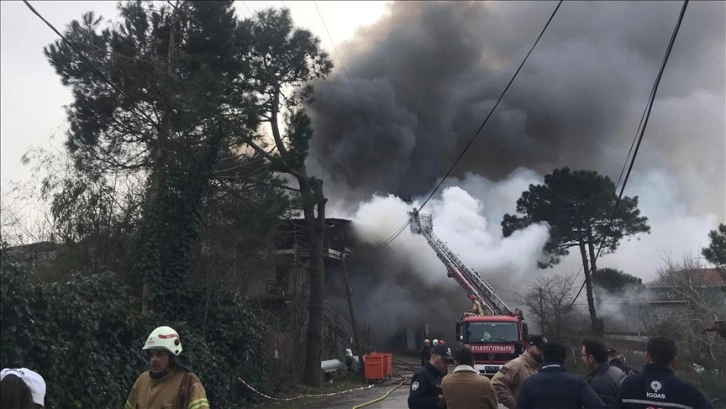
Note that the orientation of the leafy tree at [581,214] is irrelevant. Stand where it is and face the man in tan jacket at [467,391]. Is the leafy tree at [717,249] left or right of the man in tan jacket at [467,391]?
left

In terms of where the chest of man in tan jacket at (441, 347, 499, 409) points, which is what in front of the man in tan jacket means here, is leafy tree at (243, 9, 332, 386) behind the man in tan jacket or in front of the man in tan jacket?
in front

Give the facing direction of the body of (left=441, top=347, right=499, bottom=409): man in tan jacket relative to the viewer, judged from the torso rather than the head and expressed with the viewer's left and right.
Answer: facing away from the viewer

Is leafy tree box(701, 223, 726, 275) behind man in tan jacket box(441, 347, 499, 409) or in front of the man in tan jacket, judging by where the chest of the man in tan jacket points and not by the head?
in front

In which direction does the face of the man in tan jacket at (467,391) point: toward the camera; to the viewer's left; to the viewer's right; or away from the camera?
away from the camera

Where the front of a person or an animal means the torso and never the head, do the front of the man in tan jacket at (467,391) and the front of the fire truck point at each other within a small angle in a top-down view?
yes

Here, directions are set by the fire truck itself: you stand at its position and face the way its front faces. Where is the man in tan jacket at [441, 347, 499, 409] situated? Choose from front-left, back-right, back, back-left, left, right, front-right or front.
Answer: front

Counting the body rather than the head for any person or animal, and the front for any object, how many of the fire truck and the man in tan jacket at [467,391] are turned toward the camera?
1

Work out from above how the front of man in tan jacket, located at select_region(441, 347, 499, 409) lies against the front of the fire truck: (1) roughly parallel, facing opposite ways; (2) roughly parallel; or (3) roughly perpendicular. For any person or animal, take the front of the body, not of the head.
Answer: roughly parallel, facing opposite ways

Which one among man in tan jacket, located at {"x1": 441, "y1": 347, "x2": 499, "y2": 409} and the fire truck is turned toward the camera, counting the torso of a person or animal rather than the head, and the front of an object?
the fire truck

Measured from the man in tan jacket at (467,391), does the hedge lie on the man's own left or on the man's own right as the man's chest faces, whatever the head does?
on the man's own left

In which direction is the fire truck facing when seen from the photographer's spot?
facing the viewer

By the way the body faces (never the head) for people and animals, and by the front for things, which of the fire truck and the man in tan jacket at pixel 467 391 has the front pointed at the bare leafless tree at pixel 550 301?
the man in tan jacket

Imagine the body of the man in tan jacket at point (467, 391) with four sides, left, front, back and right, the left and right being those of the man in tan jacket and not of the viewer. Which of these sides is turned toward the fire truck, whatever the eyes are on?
front

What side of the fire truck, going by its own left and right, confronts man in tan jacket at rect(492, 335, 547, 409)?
front
